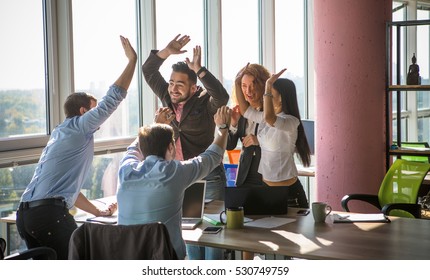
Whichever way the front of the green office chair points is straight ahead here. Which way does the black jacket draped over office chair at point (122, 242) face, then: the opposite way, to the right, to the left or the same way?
to the right

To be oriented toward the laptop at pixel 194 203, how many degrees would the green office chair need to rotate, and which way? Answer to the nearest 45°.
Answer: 0° — it already faces it

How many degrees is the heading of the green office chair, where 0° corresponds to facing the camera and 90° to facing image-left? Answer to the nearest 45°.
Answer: approximately 45°

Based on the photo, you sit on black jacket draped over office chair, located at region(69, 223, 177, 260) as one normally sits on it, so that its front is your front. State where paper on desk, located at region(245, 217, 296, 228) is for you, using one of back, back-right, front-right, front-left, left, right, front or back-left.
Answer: front-right

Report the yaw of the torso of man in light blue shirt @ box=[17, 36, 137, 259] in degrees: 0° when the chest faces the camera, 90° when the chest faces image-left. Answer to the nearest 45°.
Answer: approximately 225°

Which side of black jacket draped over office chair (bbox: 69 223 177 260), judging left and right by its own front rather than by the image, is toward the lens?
back

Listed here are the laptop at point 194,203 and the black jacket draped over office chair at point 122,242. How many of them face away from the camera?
1

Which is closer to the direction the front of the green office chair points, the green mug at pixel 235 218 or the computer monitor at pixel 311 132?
the green mug

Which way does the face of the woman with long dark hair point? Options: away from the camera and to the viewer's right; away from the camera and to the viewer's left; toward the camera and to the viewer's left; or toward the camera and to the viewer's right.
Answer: away from the camera and to the viewer's left

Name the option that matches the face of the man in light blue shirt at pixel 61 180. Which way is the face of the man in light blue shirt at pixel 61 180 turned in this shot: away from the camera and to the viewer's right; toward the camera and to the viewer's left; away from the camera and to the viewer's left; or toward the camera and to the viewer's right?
away from the camera and to the viewer's right
